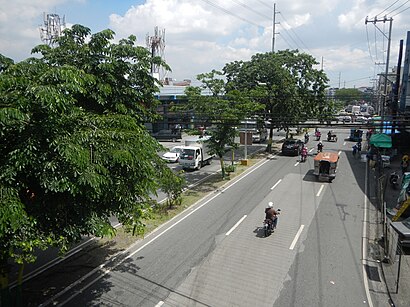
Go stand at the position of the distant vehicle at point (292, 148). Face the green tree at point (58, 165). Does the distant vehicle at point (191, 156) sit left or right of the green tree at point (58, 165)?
right

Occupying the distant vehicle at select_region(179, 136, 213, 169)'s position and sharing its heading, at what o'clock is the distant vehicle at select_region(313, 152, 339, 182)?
the distant vehicle at select_region(313, 152, 339, 182) is roughly at 8 o'clock from the distant vehicle at select_region(179, 136, 213, 169).

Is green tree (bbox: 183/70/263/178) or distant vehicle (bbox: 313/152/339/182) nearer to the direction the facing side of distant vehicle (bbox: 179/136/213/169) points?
the green tree

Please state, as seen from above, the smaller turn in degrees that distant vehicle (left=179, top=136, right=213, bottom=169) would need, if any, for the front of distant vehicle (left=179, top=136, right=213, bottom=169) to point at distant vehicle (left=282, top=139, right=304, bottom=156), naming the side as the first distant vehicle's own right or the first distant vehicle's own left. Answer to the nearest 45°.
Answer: approximately 180°

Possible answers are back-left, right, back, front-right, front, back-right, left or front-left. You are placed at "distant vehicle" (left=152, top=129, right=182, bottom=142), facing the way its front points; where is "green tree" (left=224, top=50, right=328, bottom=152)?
back-left

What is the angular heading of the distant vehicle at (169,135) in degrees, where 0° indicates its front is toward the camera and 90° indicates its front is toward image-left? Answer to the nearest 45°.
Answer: approximately 90°

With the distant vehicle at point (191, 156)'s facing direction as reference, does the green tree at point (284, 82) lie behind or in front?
behind

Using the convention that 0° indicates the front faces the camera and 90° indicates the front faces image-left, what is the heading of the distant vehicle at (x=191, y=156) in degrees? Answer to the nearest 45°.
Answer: approximately 45°

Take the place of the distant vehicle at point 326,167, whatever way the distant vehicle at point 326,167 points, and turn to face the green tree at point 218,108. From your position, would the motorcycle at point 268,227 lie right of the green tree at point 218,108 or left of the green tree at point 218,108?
left
